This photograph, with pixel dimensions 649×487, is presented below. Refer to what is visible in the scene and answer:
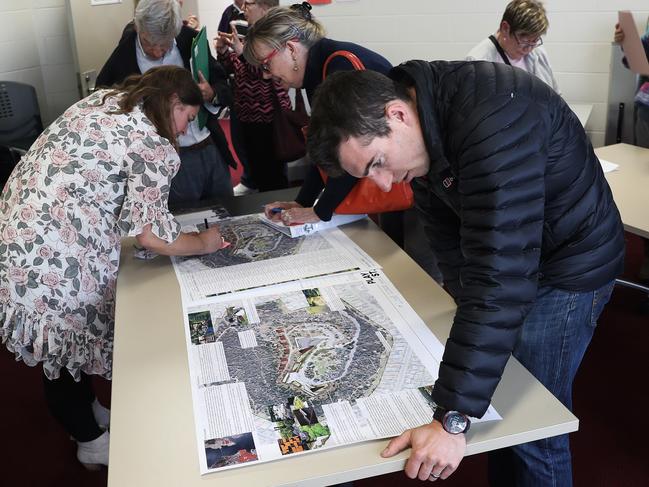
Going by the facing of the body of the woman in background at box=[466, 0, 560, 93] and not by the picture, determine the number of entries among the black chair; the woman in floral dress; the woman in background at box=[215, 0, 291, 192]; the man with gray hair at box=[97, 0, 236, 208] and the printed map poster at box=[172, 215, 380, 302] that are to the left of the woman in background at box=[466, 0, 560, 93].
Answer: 0

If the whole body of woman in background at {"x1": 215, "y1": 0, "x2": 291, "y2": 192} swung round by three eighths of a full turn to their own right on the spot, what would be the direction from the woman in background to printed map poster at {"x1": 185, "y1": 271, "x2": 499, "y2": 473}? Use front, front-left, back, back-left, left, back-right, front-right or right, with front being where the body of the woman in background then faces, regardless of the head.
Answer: back

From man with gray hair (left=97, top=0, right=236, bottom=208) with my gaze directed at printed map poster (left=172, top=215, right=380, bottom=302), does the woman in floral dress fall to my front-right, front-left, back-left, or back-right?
front-right

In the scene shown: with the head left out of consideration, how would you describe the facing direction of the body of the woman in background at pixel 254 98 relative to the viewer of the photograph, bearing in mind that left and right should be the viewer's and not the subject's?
facing the viewer and to the left of the viewer

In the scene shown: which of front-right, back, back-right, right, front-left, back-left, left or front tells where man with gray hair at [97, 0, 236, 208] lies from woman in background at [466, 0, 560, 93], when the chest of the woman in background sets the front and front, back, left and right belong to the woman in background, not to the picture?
right

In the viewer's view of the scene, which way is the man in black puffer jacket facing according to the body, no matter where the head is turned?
to the viewer's left

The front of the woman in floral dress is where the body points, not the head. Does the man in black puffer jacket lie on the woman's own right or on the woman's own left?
on the woman's own right

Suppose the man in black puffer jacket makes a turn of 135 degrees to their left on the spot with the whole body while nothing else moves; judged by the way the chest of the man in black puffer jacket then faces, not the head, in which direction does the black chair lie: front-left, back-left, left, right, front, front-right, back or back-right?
back

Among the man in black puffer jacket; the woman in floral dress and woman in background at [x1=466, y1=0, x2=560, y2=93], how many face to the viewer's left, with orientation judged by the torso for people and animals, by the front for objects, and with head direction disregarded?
1

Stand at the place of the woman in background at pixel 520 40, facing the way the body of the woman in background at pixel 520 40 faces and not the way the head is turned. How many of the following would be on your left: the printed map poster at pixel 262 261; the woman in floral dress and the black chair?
0

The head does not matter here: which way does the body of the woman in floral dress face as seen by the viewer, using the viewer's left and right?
facing away from the viewer and to the right of the viewer

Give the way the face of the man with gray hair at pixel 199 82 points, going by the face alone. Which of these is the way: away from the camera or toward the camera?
toward the camera

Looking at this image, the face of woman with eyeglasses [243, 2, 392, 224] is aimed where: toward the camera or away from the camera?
toward the camera

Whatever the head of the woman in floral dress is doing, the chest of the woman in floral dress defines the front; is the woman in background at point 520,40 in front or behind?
in front
